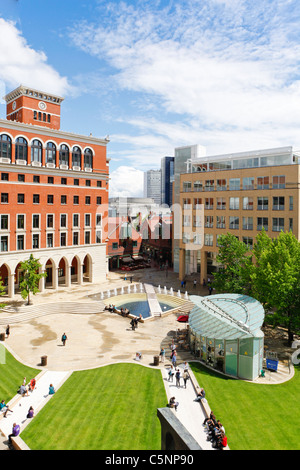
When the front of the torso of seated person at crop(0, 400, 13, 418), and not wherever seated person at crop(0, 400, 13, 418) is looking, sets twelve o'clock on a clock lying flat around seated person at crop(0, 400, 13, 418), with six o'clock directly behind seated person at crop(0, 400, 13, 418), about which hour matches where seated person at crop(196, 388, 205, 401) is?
seated person at crop(196, 388, 205, 401) is roughly at 11 o'clock from seated person at crop(0, 400, 13, 418).

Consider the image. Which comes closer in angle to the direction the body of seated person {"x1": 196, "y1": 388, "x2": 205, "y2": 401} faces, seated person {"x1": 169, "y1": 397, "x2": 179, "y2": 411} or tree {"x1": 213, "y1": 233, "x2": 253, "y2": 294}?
the seated person

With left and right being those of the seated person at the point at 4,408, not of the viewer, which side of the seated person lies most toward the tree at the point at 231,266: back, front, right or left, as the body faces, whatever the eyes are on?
left

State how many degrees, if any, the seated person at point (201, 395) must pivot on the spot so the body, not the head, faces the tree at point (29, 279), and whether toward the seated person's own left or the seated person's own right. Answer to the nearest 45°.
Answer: approximately 45° to the seated person's own right

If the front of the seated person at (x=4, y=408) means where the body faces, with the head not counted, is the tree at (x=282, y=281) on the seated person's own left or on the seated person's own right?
on the seated person's own left

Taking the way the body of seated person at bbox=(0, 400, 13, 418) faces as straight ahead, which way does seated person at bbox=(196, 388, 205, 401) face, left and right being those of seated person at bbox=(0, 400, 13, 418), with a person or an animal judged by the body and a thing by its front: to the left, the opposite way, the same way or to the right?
the opposite way

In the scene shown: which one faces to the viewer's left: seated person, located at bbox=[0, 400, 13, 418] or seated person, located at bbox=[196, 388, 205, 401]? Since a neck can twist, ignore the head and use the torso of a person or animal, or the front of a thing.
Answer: seated person, located at bbox=[196, 388, 205, 401]

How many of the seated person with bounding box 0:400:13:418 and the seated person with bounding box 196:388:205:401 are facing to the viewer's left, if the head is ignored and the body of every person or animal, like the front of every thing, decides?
1

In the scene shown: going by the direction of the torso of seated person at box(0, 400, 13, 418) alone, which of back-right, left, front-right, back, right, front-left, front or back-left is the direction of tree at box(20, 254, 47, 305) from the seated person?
back-left

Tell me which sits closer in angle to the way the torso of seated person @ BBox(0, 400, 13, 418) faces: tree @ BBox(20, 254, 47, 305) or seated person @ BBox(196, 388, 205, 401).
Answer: the seated person

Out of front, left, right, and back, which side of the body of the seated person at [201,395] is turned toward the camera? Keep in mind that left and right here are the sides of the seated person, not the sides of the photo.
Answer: left

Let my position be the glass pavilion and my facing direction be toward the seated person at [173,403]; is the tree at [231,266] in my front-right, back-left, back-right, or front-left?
back-right
